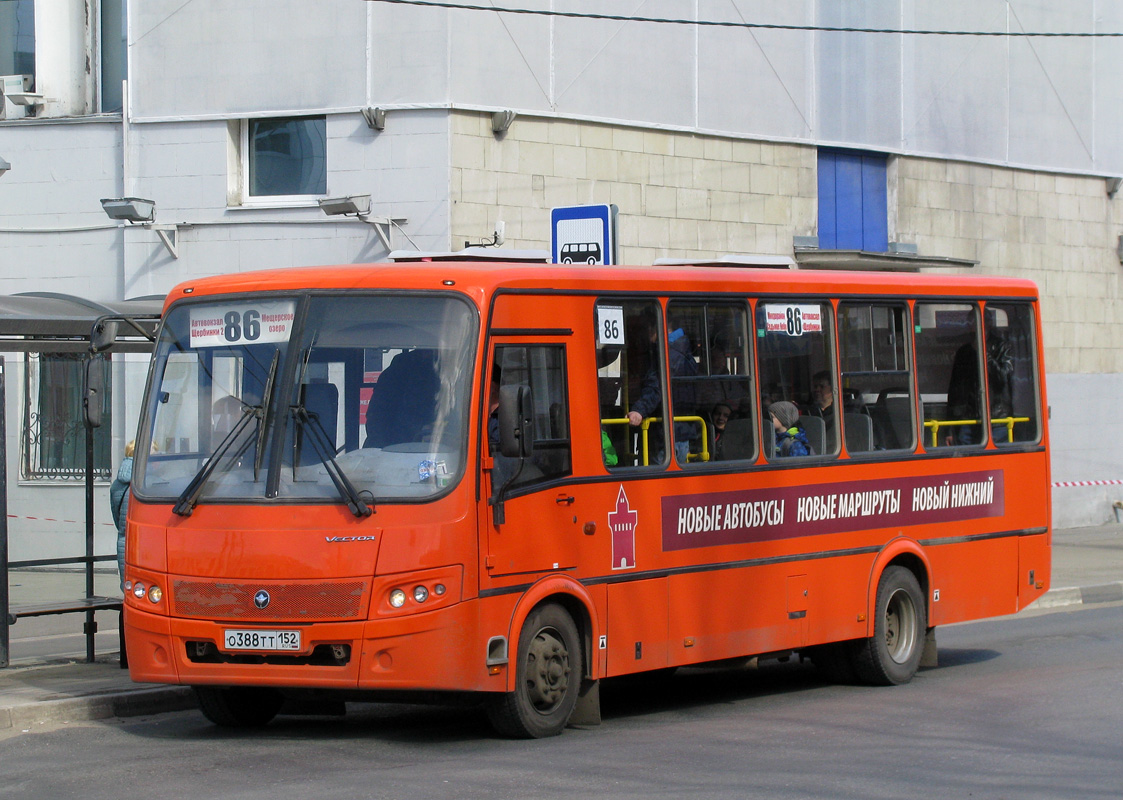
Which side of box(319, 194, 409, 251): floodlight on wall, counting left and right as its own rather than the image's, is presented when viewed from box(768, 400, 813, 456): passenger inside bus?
left

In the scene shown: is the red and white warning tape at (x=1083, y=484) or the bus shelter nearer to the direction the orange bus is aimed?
the bus shelter

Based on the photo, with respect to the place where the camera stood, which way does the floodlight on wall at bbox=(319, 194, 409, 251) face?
facing the viewer and to the left of the viewer

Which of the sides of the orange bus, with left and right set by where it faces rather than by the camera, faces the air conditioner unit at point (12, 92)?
right

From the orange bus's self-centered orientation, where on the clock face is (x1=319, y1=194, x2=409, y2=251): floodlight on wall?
The floodlight on wall is roughly at 4 o'clock from the orange bus.

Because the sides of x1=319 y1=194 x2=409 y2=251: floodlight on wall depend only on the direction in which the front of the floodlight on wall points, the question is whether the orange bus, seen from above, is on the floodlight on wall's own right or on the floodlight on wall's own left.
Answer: on the floodlight on wall's own left

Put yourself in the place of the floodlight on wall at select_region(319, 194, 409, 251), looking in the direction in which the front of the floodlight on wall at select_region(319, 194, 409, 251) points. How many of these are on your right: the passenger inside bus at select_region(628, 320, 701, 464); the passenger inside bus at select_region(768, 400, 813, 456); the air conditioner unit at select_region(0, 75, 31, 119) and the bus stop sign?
1

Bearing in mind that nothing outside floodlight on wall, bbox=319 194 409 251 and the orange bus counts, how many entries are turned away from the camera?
0

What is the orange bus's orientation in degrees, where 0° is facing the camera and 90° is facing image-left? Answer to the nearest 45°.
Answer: approximately 45°
